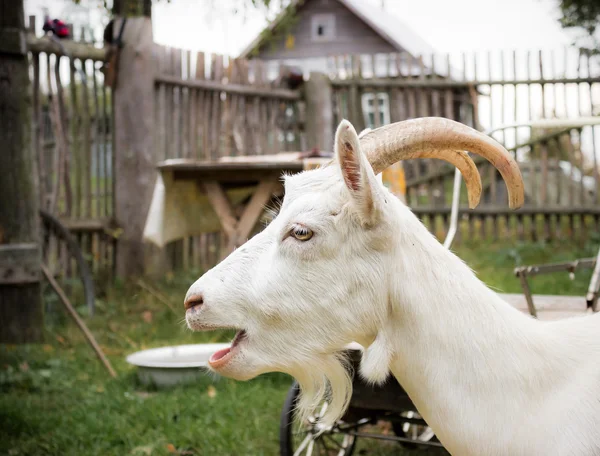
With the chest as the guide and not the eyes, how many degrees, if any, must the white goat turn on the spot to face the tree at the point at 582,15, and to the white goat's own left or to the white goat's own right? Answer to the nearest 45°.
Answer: approximately 90° to the white goat's own right

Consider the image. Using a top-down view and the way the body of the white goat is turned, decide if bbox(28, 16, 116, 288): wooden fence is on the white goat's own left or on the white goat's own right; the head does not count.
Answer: on the white goat's own right

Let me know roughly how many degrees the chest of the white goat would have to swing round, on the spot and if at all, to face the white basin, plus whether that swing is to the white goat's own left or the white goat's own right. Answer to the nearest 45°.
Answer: approximately 45° to the white goat's own right

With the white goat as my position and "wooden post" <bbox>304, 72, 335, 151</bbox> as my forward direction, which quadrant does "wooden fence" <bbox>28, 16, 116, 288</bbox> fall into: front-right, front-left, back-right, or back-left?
front-left

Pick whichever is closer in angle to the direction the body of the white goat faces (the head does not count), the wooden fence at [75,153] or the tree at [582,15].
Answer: the wooden fence

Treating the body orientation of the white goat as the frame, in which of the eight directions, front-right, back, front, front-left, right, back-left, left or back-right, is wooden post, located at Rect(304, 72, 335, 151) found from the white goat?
right

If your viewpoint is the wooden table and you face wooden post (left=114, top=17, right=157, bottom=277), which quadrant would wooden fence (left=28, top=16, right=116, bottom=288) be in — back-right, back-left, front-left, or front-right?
front-left

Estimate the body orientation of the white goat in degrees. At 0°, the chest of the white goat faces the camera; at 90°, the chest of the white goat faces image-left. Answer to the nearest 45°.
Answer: approximately 90°

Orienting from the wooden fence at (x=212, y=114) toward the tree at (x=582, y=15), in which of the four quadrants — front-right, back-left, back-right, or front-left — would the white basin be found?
back-right

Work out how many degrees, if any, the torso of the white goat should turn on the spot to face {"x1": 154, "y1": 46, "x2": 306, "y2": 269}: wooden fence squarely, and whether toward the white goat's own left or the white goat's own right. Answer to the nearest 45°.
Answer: approximately 90° to the white goat's own right

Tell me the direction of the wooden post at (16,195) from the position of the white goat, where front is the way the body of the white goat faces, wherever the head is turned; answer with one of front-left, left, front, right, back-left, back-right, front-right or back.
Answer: front-right
